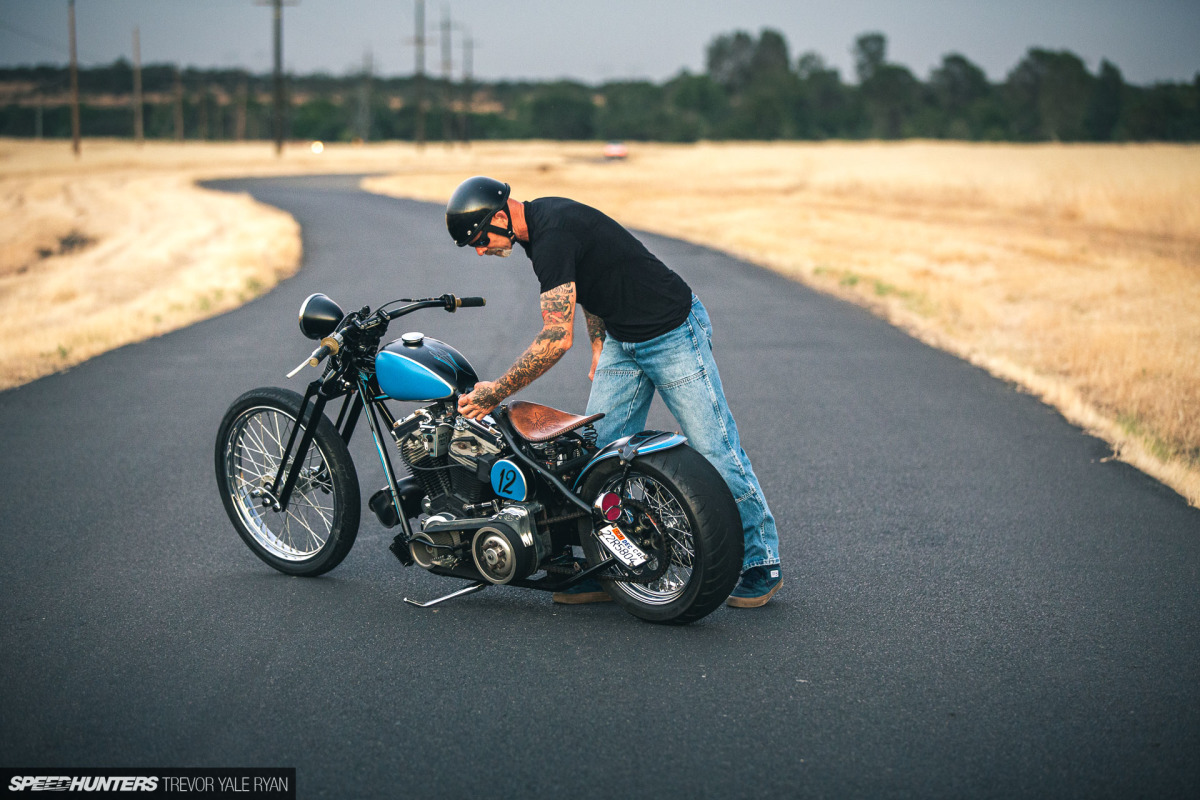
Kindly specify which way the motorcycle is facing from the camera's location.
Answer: facing away from the viewer and to the left of the viewer
